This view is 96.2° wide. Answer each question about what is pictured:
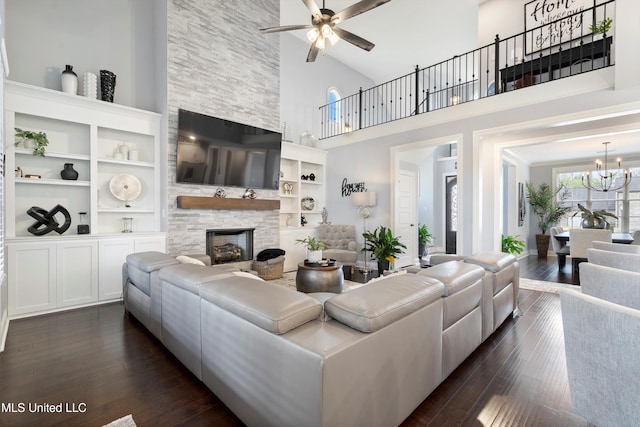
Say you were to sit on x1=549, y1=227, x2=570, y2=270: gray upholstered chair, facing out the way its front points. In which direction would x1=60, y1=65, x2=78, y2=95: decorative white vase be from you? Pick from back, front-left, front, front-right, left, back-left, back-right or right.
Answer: back-right

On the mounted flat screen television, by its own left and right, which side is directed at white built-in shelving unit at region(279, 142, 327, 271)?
left

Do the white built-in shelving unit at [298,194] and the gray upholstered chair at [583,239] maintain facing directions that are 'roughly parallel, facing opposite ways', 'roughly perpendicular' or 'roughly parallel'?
roughly perpendicular

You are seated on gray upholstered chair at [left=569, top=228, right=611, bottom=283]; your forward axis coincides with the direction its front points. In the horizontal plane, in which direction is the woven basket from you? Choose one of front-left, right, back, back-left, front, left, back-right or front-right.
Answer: back-left

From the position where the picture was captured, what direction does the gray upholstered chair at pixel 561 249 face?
facing to the right of the viewer

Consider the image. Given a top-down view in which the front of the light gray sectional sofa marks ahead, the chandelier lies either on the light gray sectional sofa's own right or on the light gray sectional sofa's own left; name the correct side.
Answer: on the light gray sectional sofa's own right

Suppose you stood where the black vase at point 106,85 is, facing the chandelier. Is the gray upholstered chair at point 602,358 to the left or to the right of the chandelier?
right

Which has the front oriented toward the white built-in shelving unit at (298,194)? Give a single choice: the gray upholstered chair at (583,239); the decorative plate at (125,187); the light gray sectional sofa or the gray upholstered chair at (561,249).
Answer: the light gray sectional sofa

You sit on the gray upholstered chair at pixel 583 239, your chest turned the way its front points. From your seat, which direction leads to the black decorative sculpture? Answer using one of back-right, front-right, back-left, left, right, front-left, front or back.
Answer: back-left

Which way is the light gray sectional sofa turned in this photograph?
away from the camera

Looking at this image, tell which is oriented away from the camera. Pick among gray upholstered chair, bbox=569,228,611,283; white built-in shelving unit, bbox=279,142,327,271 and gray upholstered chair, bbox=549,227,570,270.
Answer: gray upholstered chair, bbox=569,228,611,283
